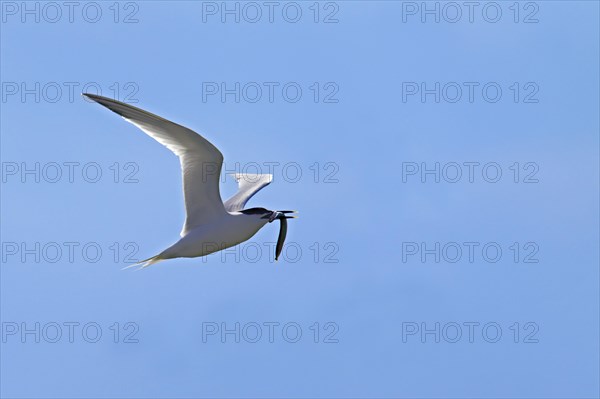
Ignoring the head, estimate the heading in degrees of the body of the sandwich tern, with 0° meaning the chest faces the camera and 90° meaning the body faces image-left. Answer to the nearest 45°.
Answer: approximately 270°
